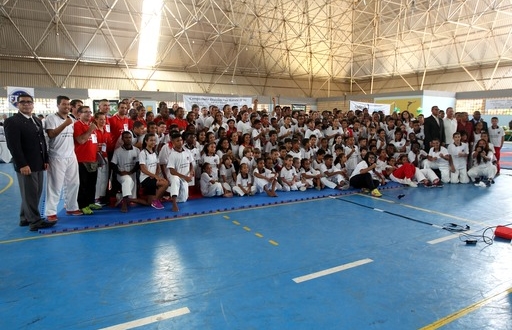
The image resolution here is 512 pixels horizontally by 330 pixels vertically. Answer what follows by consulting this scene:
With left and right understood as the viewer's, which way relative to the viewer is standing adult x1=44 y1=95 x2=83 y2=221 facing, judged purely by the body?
facing the viewer and to the right of the viewer

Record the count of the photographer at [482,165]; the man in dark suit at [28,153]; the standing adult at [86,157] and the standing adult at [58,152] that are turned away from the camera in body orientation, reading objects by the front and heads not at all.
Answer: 0

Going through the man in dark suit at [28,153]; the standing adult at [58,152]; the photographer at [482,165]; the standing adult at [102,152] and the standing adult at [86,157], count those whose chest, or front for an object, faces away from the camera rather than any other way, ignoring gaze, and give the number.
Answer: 0

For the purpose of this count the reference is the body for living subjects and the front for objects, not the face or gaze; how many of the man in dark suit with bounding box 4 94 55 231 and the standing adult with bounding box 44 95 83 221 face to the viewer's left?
0

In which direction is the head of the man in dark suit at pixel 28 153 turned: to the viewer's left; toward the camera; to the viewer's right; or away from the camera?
toward the camera

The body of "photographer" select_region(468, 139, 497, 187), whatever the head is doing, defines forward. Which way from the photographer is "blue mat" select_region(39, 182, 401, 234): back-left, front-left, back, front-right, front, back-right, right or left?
front-right

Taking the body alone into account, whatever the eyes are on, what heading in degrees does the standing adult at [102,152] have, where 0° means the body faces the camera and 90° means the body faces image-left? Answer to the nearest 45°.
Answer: approximately 315°

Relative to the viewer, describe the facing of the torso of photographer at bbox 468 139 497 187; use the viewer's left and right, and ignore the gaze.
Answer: facing the viewer

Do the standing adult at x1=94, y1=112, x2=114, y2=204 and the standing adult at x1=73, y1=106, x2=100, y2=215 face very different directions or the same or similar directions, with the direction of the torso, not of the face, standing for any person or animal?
same or similar directions

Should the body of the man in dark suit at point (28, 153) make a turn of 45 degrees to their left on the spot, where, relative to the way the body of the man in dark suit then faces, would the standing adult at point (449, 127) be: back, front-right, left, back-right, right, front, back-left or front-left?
front
